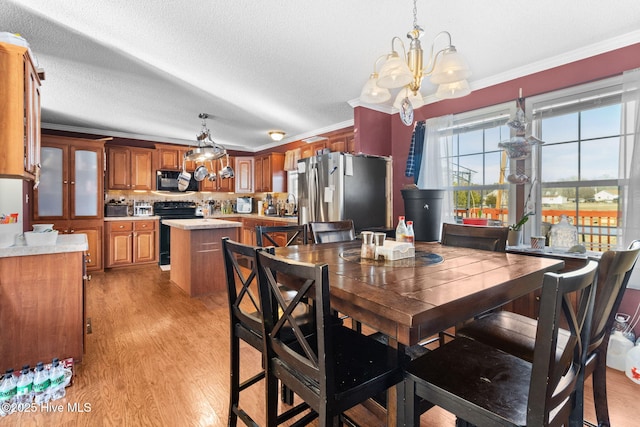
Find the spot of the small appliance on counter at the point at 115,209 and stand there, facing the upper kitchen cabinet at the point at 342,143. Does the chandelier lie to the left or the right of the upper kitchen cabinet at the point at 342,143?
right

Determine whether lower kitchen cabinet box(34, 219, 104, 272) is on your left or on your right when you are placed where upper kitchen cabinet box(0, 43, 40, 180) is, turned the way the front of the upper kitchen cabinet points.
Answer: on your left

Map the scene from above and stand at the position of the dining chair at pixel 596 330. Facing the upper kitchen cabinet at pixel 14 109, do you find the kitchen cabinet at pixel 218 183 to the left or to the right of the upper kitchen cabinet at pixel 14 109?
right

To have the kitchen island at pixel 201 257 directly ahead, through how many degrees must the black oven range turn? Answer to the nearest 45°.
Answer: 0° — it already faces it

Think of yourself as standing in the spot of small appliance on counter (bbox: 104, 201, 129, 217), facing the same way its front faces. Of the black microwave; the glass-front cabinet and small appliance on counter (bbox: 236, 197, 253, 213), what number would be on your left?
2

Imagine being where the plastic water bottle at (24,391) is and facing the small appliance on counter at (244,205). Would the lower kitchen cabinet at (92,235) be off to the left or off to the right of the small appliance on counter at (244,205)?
left

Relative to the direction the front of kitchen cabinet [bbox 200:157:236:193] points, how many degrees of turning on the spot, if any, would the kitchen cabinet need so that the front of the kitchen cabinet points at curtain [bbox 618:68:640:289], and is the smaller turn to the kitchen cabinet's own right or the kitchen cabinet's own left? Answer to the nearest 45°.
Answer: approximately 45° to the kitchen cabinet's own left

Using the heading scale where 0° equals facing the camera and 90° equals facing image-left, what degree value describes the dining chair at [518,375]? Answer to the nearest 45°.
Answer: approximately 135°

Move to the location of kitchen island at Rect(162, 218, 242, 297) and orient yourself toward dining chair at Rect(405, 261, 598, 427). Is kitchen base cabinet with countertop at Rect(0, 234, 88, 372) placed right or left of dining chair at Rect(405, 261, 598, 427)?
right
